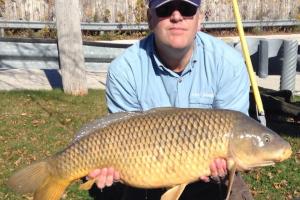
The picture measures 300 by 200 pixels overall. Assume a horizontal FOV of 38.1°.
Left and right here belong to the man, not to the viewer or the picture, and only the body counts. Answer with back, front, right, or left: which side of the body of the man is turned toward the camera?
front

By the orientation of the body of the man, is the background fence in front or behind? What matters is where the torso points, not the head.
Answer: behind

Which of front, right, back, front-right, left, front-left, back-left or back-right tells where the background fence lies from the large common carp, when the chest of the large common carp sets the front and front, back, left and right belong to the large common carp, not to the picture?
left

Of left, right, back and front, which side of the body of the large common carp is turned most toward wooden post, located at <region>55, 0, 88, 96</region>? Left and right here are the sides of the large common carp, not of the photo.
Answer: left

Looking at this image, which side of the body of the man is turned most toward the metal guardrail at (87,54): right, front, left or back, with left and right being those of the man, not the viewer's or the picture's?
back

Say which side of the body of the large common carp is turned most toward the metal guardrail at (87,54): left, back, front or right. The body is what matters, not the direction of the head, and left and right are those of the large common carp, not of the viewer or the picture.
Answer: left

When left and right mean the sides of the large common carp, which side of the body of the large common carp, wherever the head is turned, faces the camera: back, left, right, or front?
right
